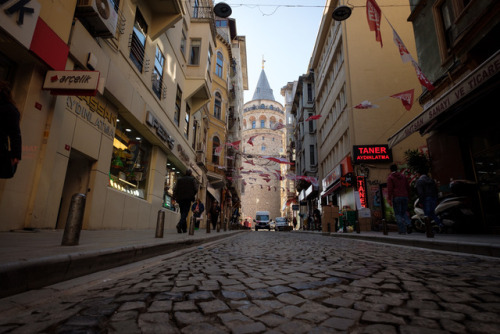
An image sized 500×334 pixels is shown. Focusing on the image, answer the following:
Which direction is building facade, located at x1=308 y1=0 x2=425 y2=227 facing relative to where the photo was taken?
to the viewer's left

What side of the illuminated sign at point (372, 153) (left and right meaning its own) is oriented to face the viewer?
front

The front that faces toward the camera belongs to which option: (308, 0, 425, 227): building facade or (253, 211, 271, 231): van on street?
the van on street

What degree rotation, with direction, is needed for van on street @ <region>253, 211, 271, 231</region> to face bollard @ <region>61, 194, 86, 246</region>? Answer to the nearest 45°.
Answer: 0° — it already faces it

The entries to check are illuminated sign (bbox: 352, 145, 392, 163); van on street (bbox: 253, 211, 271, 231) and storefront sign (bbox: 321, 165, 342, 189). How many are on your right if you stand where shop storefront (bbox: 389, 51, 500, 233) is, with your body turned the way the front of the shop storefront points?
3

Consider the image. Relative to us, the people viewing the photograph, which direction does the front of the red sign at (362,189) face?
facing the viewer

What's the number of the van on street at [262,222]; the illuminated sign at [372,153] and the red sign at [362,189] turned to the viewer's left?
0

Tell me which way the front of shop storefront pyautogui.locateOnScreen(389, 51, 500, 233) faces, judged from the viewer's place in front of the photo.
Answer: facing the viewer and to the left of the viewer

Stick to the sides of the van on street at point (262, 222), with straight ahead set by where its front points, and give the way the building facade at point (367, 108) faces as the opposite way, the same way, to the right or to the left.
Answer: to the right

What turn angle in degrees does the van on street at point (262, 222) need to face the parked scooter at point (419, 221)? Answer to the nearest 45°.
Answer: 0° — it already faces it

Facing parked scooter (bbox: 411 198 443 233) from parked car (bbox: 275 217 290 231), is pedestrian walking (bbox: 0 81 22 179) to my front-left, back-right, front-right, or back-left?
front-right

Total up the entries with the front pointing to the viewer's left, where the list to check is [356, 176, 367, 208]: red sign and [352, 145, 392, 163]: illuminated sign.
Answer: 0
